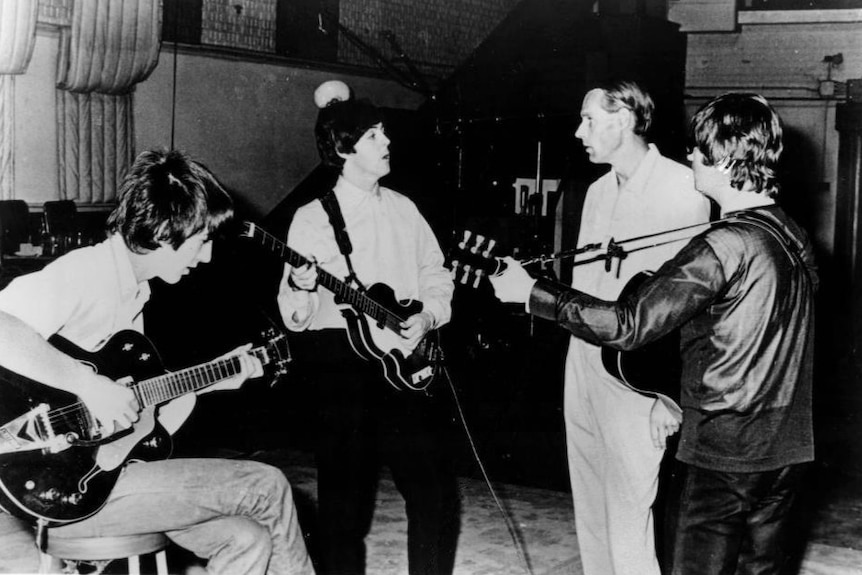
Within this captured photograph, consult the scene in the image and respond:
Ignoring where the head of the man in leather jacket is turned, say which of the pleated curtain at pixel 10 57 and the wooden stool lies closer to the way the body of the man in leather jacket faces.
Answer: the pleated curtain

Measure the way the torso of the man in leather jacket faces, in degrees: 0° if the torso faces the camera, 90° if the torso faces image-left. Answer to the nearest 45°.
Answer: approximately 135°

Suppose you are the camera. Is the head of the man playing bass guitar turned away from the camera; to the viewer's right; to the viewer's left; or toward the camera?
to the viewer's right

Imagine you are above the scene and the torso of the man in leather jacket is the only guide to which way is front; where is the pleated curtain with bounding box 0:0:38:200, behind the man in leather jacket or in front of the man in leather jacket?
in front

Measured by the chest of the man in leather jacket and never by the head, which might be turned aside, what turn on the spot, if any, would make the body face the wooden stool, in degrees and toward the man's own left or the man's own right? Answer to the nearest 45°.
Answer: approximately 45° to the man's own left

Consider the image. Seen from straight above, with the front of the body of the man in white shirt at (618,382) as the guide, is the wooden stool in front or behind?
in front

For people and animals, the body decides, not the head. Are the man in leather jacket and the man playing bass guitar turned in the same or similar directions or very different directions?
very different directions

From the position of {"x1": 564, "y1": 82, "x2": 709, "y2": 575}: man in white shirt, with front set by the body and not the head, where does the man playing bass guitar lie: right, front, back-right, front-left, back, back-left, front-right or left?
front-right

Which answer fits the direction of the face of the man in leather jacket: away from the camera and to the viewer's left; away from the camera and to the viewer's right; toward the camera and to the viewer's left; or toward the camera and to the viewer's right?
away from the camera and to the viewer's left

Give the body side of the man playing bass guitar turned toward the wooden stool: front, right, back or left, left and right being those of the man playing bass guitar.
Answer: right

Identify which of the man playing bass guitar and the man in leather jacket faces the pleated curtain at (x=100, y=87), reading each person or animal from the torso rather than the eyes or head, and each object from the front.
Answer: the man in leather jacket

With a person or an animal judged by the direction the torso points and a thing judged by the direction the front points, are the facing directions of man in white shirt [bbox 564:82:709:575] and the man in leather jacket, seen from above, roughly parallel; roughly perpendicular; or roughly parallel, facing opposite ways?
roughly perpendicular
